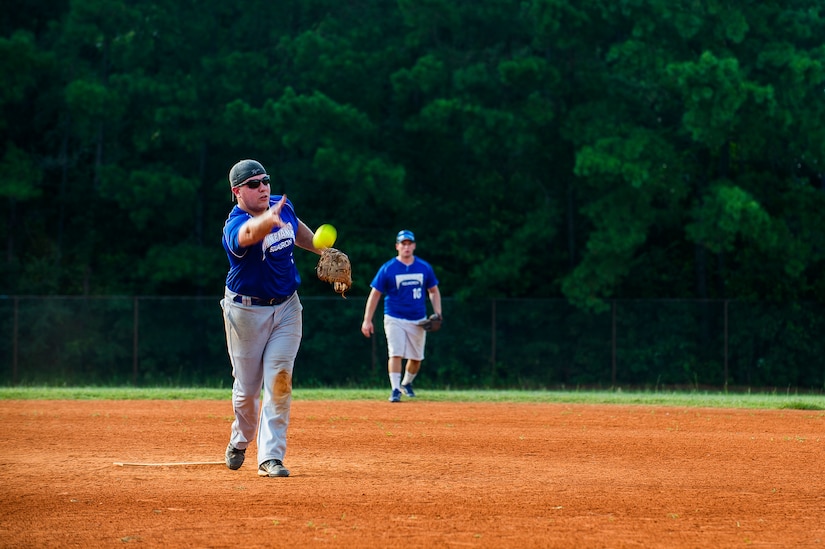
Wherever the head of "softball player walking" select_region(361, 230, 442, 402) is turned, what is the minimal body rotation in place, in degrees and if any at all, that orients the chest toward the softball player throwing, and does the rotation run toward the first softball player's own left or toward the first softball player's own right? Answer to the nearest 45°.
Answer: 0° — they already face them

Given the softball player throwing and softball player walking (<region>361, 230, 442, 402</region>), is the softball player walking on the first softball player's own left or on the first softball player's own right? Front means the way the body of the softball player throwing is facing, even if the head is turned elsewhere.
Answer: on the first softball player's own left

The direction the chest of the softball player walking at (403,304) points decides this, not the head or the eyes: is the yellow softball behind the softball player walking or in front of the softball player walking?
in front

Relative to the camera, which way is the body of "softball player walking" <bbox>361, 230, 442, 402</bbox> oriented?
toward the camera

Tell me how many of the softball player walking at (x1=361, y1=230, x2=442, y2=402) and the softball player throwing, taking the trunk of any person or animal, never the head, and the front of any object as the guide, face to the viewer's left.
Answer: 0

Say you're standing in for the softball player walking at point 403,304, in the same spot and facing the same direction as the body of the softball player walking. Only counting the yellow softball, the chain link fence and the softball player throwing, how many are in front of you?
2

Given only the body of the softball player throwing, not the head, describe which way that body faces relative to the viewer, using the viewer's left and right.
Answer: facing the viewer and to the right of the viewer

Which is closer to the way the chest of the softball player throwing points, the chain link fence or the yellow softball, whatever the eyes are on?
the yellow softball

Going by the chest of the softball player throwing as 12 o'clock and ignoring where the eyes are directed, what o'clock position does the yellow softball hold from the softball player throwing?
The yellow softball is roughly at 12 o'clock from the softball player throwing.
